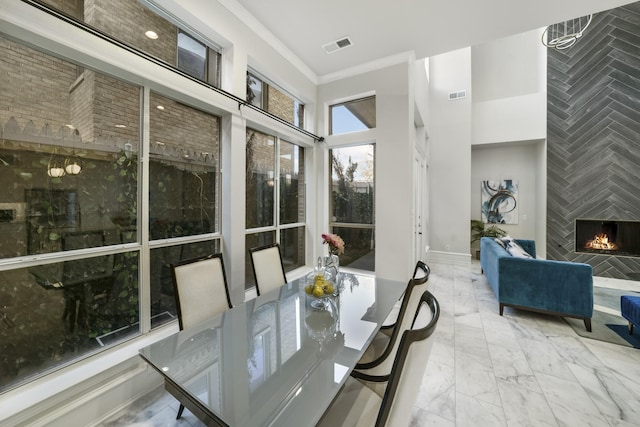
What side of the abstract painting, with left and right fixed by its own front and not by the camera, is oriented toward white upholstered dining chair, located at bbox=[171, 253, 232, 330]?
front

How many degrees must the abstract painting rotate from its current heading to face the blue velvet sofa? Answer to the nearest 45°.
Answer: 0° — it already faces it

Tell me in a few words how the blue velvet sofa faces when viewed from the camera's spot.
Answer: facing to the right of the viewer

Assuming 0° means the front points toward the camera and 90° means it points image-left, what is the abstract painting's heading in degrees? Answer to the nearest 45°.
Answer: approximately 0°

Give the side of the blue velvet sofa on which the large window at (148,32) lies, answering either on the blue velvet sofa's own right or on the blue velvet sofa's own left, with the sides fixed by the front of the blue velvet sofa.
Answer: on the blue velvet sofa's own right

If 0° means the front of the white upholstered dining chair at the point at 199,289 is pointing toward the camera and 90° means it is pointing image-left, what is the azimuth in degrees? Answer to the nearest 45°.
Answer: approximately 315°

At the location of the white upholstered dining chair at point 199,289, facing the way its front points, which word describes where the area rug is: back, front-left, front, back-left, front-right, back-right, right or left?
front-left
